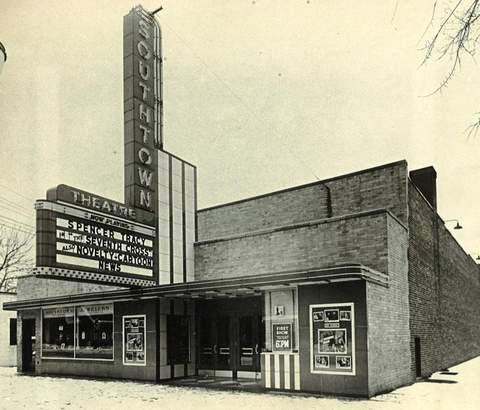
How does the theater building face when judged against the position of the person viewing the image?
facing the viewer and to the left of the viewer

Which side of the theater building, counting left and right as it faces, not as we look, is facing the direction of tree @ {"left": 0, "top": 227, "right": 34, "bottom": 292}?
right
